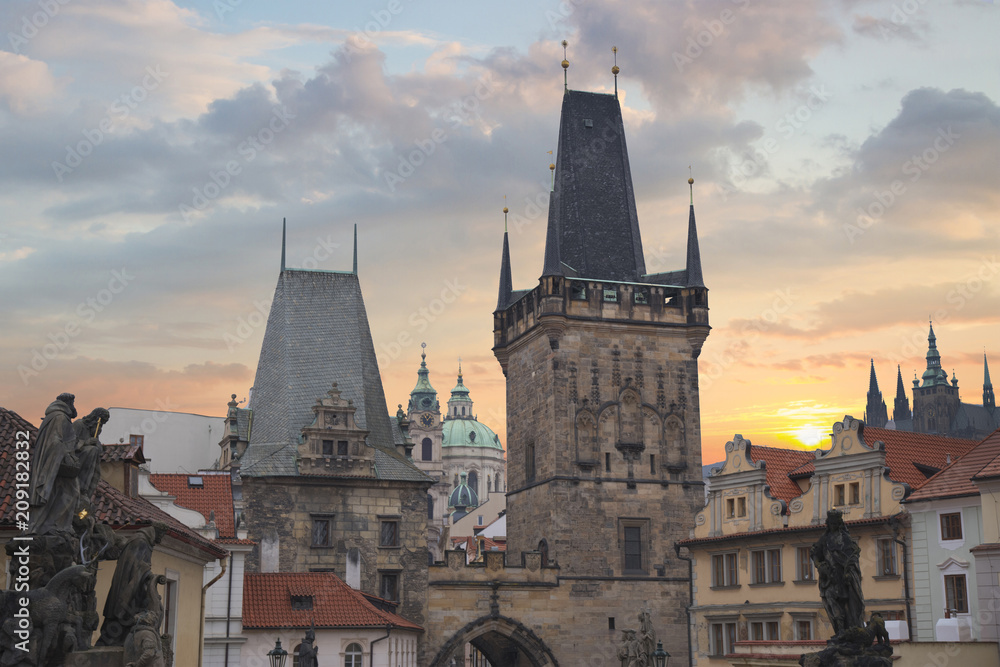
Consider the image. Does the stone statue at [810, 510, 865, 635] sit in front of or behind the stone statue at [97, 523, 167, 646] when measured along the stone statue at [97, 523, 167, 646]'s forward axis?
in front

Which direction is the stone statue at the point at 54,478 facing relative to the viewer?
to the viewer's right

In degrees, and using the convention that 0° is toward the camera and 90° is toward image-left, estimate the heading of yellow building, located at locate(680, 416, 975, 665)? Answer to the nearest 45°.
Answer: approximately 45°

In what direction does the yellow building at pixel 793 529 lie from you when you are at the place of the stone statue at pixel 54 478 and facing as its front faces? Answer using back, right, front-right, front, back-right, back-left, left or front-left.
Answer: front-left

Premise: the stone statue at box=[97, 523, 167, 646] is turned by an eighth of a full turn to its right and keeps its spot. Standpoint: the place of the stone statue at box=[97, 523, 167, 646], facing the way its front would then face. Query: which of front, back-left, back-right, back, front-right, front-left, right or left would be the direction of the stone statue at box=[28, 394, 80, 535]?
right

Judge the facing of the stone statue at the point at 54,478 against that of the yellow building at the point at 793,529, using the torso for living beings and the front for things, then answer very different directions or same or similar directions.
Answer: very different directions

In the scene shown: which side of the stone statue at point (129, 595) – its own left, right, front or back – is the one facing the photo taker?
right

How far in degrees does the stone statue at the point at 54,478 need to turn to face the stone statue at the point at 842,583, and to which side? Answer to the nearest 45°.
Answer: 0° — it already faces it
